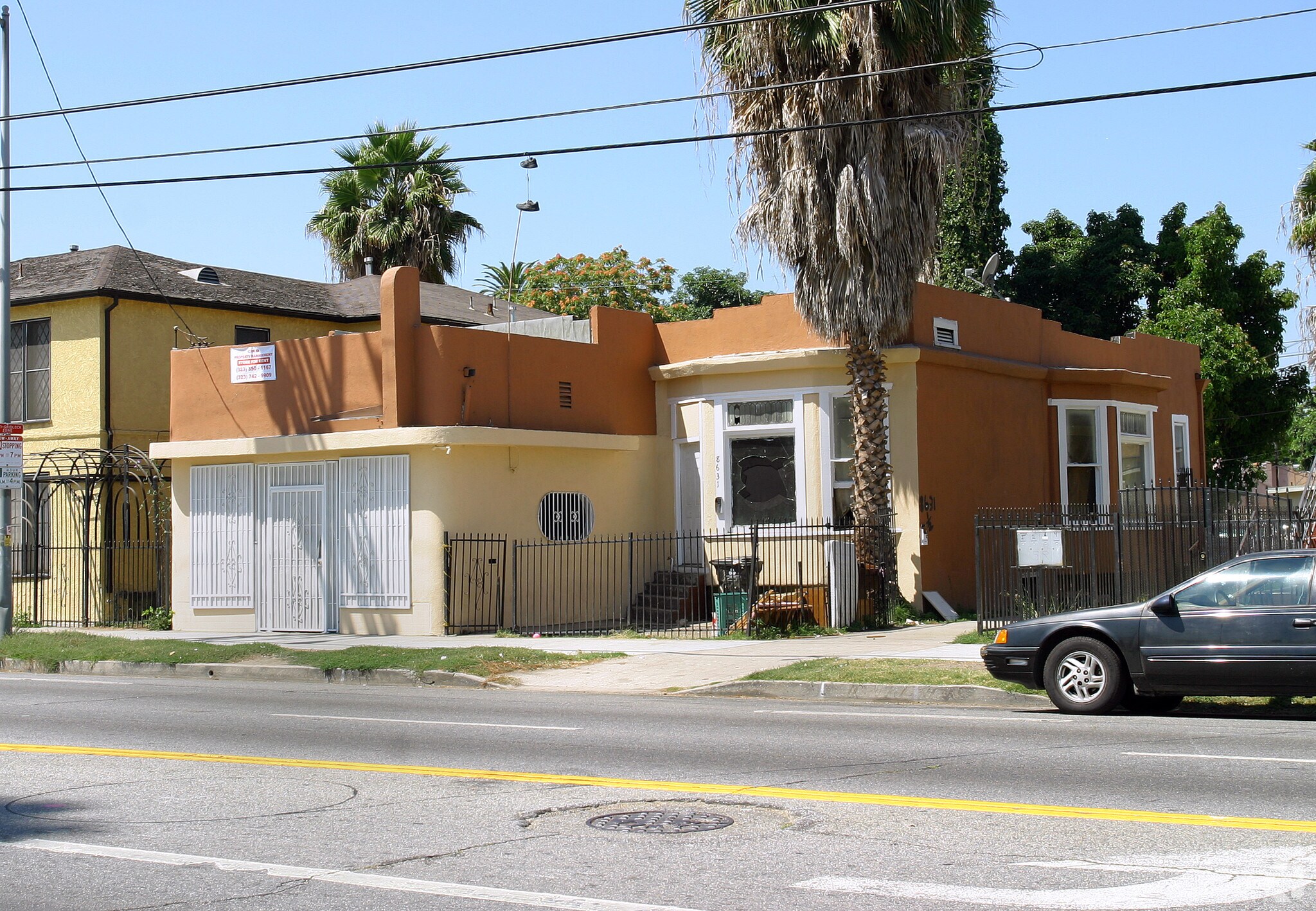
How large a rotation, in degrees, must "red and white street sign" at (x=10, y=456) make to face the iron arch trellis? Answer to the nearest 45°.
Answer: approximately 180°

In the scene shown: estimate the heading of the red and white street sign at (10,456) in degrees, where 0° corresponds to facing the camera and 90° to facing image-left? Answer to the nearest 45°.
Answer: approximately 0°

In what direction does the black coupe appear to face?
to the viewer's left

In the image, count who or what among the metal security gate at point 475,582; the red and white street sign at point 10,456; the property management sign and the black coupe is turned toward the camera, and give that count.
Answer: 3

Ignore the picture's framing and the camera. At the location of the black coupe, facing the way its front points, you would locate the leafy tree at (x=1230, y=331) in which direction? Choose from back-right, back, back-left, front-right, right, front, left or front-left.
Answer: right

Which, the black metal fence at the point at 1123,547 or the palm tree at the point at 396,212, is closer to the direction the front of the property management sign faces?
the black metal fence

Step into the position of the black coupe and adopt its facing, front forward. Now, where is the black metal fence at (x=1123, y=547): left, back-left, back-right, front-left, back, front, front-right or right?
right

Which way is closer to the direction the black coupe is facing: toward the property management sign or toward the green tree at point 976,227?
the property management sign

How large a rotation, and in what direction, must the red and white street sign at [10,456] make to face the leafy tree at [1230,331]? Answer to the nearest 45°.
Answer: approximately 90° to its left

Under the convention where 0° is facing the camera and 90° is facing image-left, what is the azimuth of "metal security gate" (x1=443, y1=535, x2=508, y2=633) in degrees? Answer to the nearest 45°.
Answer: approximately 0°

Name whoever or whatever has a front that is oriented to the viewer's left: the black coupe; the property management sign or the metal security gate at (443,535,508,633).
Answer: the black coupe

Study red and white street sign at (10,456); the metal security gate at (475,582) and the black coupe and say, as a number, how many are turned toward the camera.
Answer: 2
